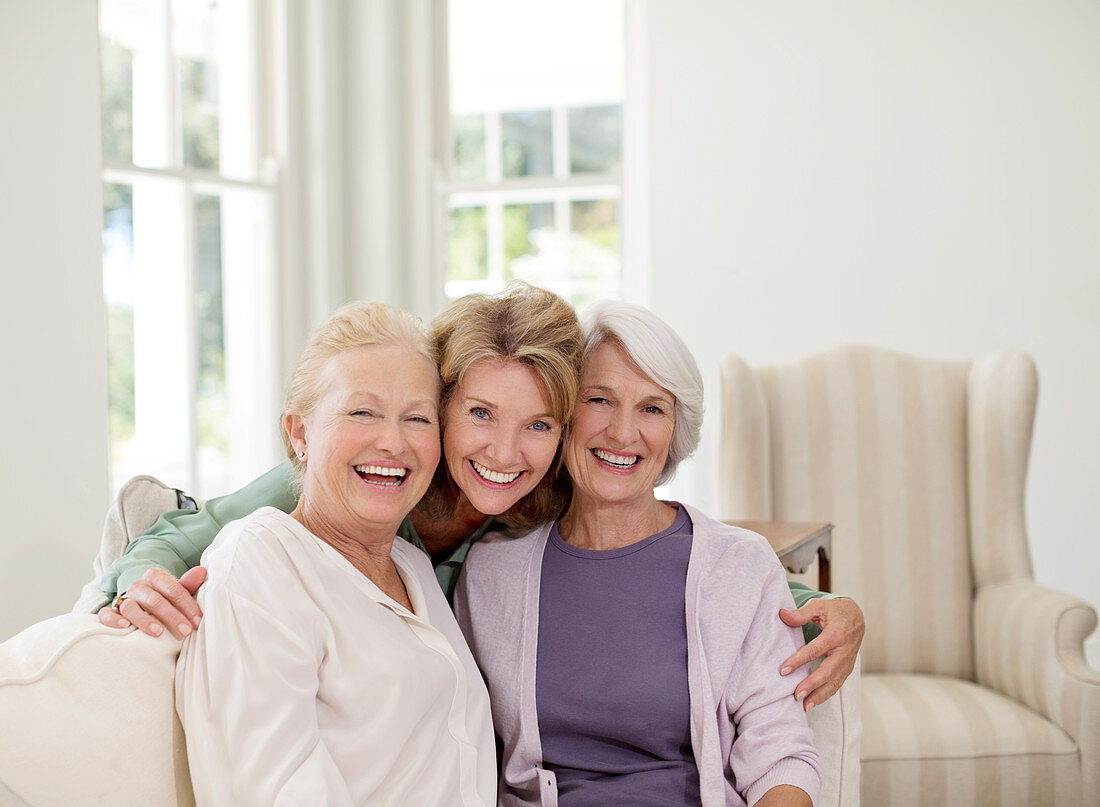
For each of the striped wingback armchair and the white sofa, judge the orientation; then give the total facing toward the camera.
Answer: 2

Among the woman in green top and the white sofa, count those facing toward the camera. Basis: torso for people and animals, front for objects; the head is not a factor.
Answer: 2

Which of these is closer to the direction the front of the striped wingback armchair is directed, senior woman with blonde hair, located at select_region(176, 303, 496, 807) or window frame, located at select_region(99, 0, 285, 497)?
the senior woman with blonde hair

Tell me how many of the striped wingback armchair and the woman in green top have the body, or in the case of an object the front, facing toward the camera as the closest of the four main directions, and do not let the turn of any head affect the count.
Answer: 2

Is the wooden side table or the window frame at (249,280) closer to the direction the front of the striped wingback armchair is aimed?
the wooden side table

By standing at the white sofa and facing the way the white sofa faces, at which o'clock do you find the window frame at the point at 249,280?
The window frame is roughly at 6 o'clock from the white sofa.

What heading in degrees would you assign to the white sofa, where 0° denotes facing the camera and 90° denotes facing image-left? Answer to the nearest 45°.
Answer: approximately 0°
